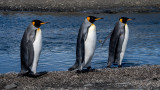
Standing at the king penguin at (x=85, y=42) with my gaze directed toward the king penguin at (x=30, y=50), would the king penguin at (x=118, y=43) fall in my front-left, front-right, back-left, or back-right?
back-right

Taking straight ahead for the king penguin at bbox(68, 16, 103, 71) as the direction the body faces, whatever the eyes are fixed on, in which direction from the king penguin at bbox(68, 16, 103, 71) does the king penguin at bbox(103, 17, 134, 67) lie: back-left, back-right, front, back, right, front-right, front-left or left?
front-left

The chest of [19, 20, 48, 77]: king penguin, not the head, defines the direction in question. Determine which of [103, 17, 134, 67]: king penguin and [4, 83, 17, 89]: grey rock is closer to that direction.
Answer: the king penguin

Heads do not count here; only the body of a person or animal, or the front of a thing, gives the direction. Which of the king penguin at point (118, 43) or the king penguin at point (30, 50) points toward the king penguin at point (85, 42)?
the king penguin at point (30, 50)

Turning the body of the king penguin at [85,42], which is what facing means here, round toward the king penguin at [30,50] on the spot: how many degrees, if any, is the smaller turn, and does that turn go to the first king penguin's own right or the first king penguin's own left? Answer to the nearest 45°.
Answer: approximately 180°

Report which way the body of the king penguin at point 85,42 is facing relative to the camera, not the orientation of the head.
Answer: to the viewer's right

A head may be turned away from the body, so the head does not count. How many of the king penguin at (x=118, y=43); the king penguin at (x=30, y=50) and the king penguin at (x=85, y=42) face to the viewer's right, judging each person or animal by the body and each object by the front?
3

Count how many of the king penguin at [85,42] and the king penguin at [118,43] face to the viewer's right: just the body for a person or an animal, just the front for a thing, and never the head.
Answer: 2

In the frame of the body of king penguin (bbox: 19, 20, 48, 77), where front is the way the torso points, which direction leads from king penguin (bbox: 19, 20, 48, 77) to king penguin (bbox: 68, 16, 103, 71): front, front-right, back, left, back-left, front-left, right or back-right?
front

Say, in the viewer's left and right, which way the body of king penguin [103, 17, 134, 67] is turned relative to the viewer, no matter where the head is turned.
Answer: facing to the right of the viewer

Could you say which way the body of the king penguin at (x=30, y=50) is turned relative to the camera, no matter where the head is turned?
to the viewer's right

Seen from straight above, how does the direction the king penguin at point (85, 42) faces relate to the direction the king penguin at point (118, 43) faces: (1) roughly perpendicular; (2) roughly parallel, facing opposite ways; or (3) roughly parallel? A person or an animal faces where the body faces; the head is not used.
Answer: roughly parallel

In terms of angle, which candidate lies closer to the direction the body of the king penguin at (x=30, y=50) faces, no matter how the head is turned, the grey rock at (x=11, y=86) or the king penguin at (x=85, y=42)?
the king penguin

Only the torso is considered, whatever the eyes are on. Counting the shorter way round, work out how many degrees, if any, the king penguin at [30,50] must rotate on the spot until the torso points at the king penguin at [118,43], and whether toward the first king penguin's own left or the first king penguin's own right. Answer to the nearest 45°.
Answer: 0° — it already faces it
